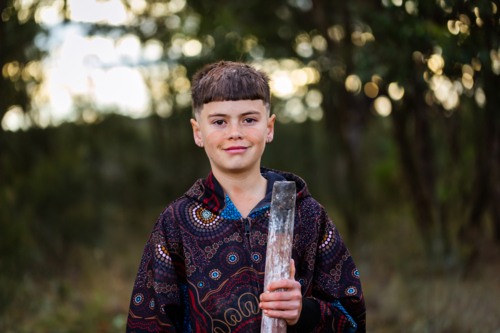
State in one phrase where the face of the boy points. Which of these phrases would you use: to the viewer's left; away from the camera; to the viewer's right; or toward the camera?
toward the camera

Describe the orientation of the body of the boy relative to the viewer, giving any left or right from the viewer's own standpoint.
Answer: facing the viewer
